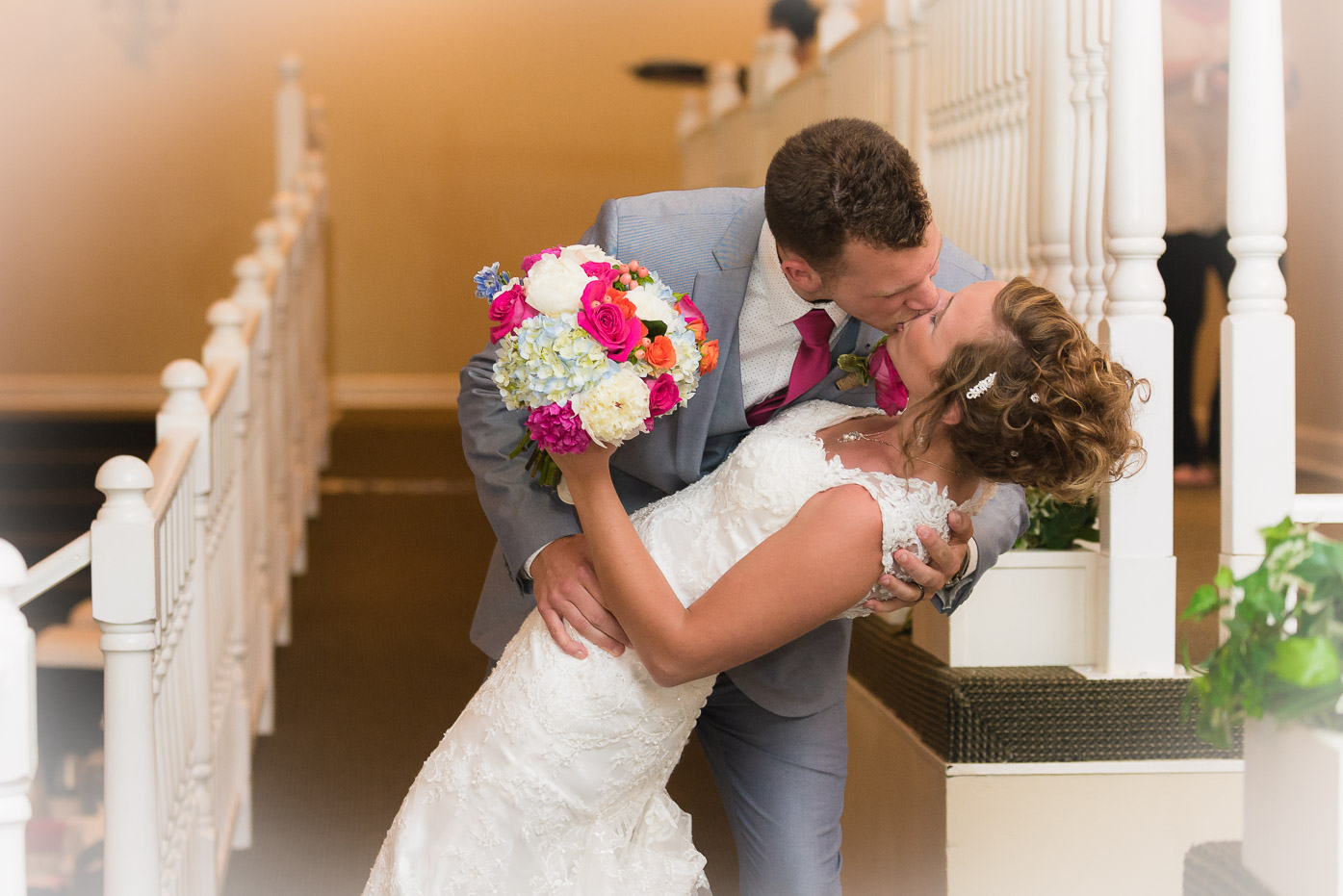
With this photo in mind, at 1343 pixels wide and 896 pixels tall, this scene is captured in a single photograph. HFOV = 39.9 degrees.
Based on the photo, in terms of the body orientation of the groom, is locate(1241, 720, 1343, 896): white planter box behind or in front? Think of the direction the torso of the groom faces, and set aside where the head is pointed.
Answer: in front

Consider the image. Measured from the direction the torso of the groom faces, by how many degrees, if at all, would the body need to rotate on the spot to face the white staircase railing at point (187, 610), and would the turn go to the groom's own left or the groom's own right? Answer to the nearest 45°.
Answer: approximately 180°

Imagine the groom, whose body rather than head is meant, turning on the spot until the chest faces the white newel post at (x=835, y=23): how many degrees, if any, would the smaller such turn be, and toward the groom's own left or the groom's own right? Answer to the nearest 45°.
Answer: approximately 135° to the groom's own left

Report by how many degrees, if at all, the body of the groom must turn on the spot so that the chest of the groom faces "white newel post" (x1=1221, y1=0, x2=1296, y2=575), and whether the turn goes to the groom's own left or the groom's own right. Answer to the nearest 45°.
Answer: approximately 90° to the groom's own left

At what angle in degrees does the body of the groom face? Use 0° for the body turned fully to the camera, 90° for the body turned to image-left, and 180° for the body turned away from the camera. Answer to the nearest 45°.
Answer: approximately 315°

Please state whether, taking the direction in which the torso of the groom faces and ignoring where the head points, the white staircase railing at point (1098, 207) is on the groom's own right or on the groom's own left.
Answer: on the groom's own left

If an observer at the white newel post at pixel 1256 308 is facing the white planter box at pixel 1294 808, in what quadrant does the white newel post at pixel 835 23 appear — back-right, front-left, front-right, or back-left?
back-right

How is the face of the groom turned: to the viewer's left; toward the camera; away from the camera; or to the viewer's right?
to the viewer's right
